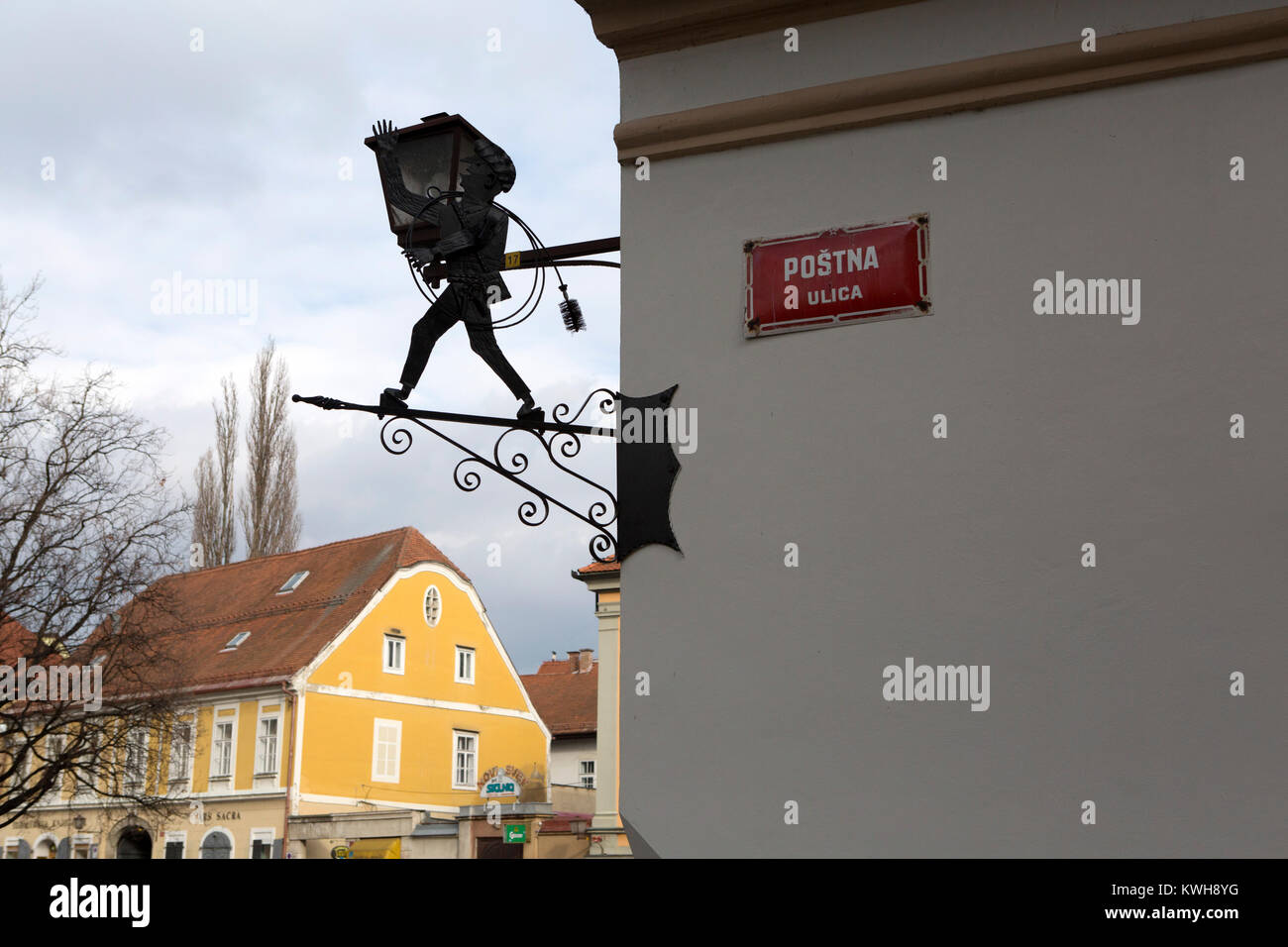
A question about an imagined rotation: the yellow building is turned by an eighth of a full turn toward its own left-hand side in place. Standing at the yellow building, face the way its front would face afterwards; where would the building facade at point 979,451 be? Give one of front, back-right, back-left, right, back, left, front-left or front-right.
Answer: front

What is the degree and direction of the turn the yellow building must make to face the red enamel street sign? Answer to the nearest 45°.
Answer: approximately 45° to its left
